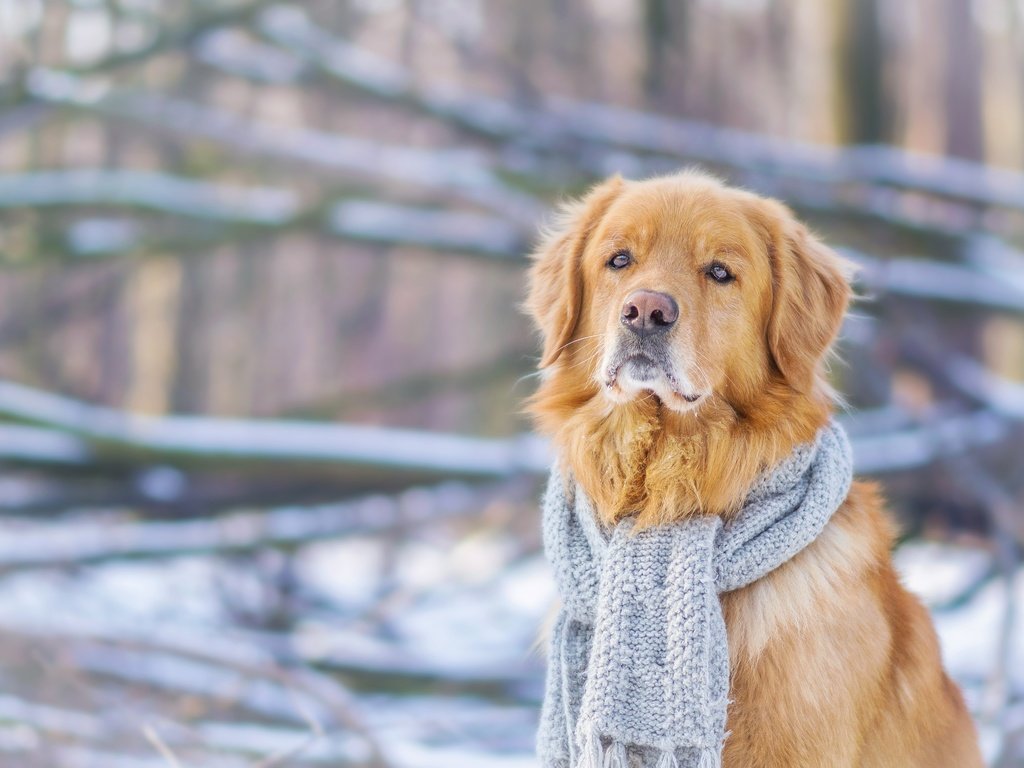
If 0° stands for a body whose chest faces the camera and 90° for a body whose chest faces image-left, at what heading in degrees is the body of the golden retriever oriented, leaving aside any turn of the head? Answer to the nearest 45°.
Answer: approximately 45°
